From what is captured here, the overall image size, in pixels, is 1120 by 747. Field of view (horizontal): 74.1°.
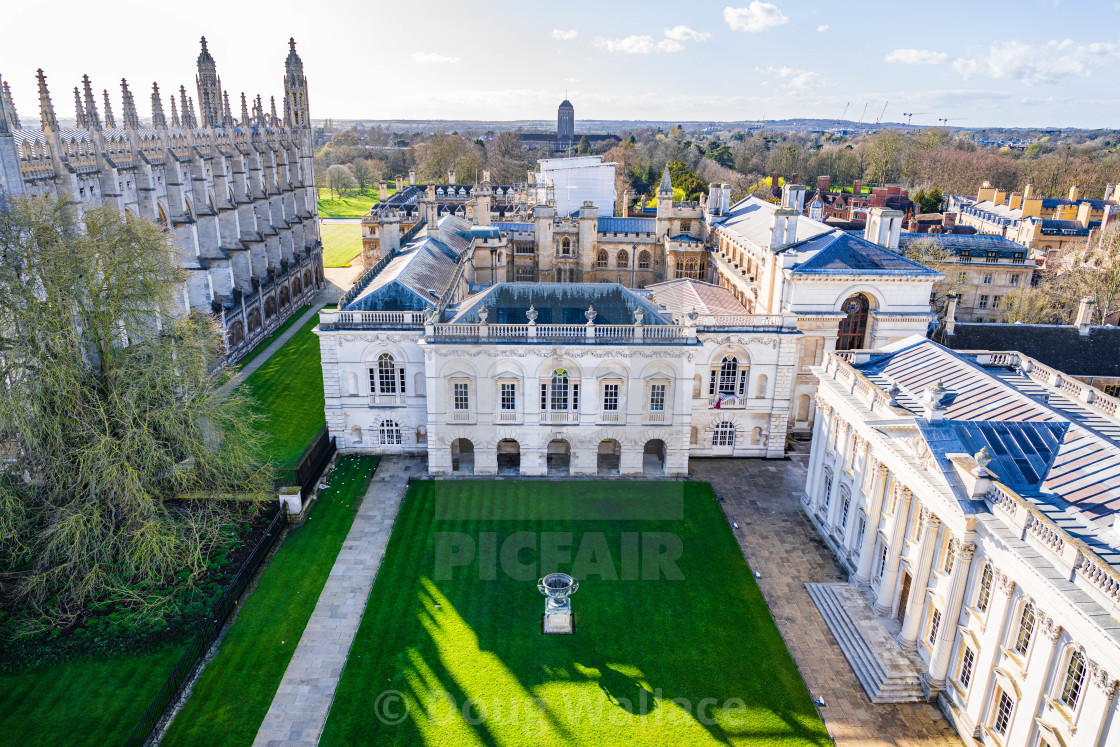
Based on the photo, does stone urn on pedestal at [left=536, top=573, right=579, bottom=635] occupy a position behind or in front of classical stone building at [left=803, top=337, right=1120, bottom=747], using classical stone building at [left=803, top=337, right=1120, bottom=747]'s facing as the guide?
in front

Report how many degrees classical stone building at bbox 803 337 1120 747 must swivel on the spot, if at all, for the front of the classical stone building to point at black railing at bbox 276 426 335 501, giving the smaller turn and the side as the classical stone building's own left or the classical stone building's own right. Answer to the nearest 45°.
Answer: approximately 45° to the classical stone building's own right

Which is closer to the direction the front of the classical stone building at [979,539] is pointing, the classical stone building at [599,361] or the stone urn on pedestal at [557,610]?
the stone urn on pedestal

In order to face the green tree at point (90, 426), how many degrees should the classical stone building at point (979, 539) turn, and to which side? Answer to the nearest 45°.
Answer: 0° — it already faces it

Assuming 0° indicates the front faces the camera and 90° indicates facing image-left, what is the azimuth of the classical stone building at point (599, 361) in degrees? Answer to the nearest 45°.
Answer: approximately 0°

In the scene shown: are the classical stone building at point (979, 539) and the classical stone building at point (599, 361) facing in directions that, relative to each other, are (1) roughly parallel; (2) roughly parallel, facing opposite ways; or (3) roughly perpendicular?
roughly perpendicular

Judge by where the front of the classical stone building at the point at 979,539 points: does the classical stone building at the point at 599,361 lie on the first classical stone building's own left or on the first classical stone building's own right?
on the first classical stone building's own right

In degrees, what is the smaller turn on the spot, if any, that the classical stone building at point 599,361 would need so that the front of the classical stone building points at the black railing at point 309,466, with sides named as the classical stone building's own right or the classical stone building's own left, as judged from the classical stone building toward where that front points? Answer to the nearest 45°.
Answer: approximately 90° to the classical stone building's own right

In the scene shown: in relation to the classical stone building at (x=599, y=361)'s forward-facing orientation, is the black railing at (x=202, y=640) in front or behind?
in front

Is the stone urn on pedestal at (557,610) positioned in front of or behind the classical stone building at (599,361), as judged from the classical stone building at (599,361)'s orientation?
in front
